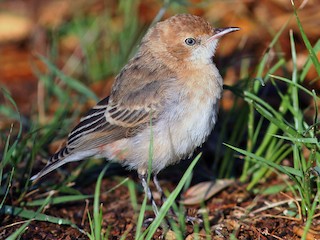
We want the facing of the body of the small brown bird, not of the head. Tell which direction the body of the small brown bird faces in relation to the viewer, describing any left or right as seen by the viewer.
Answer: facing to the right of the viewer
